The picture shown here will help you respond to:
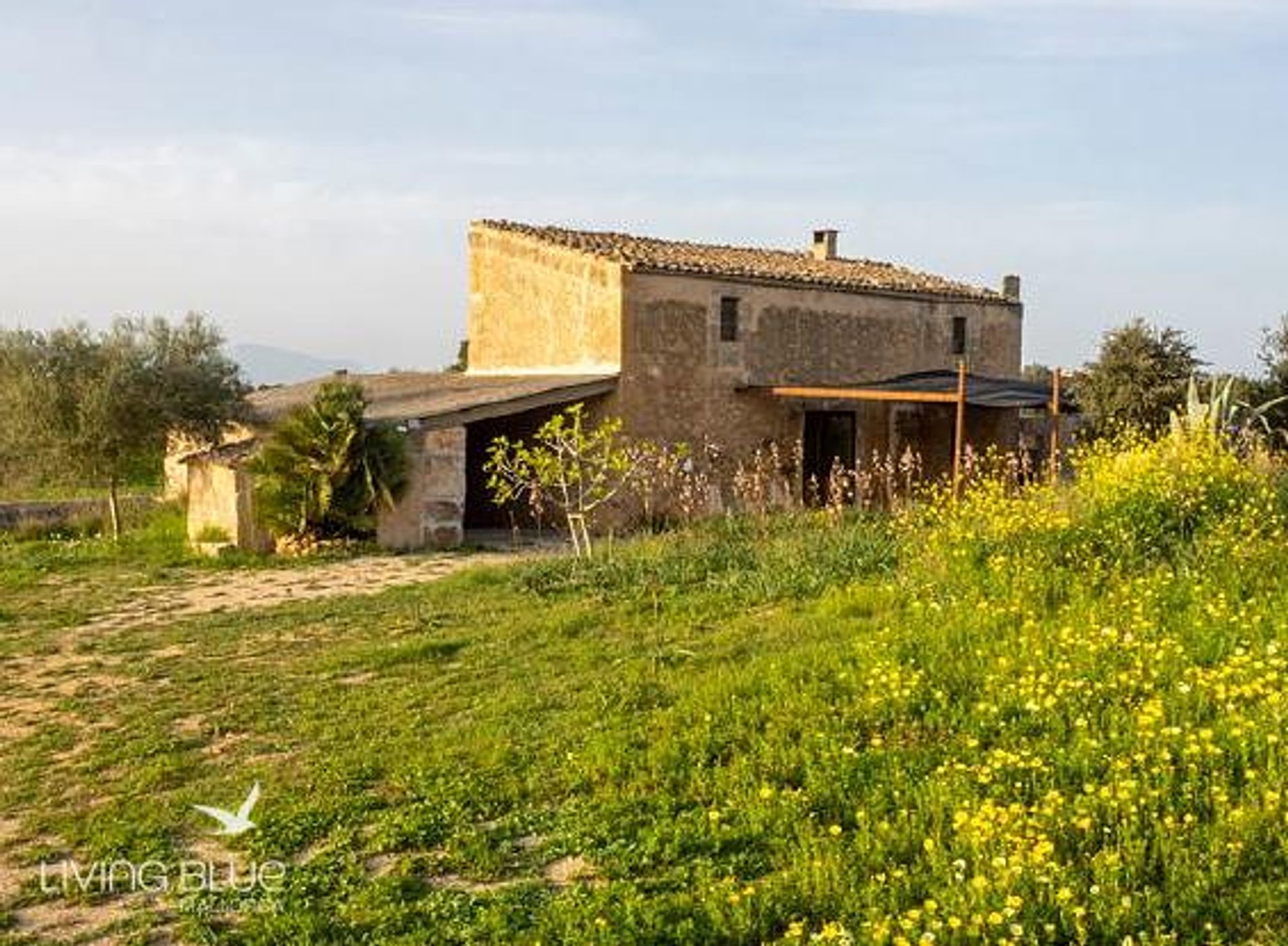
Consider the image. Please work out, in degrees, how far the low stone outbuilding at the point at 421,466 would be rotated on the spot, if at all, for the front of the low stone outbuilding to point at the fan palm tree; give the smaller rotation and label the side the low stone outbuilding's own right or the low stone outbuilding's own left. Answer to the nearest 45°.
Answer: approximately 90° to the low stone outbuilding's own right

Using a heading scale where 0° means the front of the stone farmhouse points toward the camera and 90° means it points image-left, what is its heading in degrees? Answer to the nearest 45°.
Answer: approximately 315°

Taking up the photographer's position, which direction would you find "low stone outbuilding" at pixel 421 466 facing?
facing the viewer and to the right of the viewer

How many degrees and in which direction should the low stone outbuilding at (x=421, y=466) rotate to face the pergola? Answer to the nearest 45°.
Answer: approximately 45° to its left

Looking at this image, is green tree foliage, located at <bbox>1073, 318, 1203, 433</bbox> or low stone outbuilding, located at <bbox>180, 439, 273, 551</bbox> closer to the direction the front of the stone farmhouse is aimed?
the green tree foliage

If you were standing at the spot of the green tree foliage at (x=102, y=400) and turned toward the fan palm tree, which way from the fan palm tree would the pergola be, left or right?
left

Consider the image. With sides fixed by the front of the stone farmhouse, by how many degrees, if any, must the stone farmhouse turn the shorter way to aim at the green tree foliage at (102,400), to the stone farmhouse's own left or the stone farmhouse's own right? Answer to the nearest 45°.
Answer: approximately 135° to the stone farmhouse's own right

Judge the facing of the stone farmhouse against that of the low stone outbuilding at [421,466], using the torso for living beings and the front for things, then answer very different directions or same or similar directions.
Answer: same or similar directions

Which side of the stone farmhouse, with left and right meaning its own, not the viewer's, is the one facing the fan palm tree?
right
